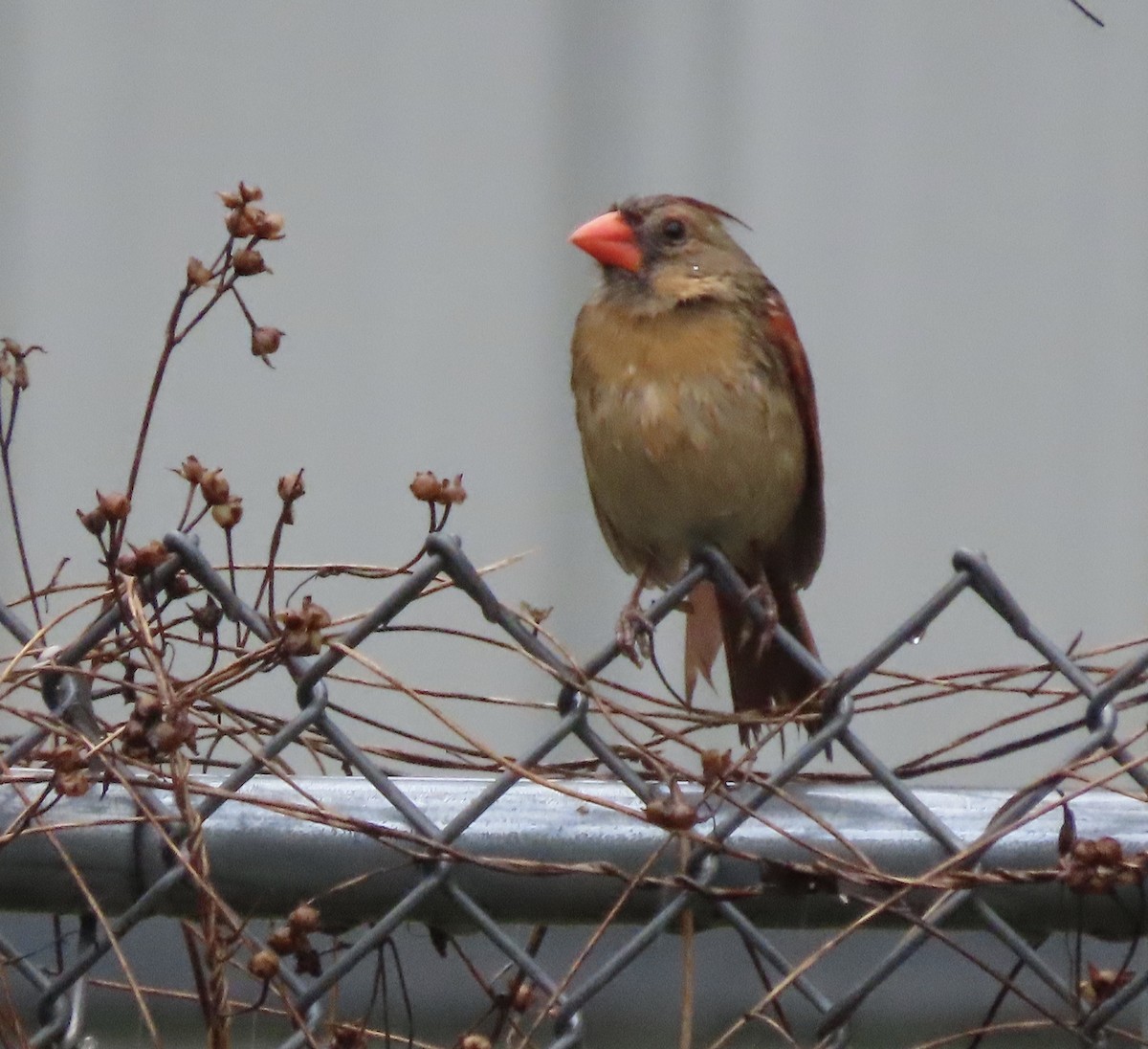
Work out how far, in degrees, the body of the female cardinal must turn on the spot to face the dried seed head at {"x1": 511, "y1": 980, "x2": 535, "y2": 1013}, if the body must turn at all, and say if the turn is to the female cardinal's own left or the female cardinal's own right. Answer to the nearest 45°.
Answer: approximately 45° to the female cardinal's own right

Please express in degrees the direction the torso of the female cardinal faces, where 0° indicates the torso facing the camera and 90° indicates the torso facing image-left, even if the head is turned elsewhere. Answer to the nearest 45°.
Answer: approximately 45°

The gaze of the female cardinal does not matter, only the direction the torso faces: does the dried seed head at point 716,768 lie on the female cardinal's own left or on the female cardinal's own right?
on the female cardinal's own left
